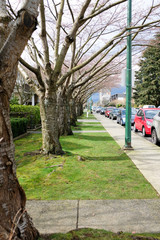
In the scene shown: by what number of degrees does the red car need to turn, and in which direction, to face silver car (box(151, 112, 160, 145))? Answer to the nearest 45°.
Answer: approximately 45° to its right

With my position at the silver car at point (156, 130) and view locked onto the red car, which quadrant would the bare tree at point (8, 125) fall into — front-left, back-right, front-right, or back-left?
back-left

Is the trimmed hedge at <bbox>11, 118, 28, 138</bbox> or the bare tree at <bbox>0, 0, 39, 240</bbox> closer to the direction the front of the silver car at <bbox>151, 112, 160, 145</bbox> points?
the bare tree

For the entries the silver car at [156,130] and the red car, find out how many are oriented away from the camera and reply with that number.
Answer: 0

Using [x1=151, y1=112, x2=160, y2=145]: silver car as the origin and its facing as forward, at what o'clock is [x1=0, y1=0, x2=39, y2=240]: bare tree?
The bare tree is roughly at 2 o'clock from the silver car.

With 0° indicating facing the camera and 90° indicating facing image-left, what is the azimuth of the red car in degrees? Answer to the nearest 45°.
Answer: approximately 315°

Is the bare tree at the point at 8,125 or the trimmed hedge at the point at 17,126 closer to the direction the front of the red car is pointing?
the bare tree

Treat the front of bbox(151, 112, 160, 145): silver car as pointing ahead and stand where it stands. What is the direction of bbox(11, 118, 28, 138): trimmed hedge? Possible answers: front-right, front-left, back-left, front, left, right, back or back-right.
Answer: back-right

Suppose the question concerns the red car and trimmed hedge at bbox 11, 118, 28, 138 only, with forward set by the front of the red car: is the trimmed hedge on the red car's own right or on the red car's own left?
on the red car's own right

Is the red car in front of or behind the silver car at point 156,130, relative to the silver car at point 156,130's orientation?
behind
